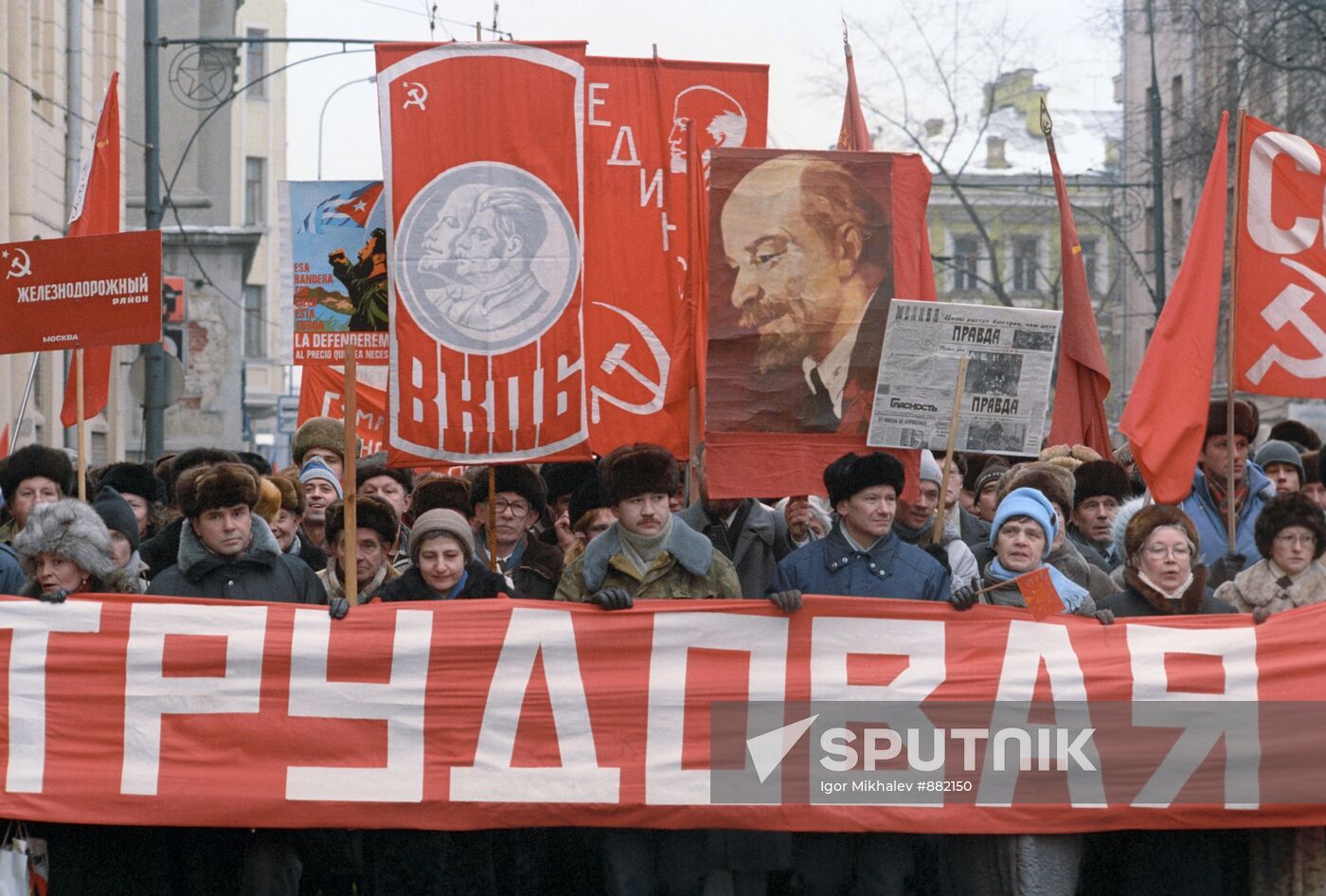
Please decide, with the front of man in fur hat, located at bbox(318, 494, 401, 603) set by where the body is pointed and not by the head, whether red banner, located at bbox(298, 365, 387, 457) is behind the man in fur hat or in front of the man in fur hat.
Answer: behind

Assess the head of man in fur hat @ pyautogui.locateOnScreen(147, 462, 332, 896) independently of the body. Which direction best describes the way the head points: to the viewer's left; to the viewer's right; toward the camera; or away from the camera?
toward the camera

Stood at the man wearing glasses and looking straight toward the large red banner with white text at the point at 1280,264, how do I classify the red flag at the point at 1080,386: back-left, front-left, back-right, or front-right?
front-left

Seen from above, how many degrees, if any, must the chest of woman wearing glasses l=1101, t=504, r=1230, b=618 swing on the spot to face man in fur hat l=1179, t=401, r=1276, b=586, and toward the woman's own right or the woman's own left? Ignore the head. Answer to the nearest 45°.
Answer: approximately 180°

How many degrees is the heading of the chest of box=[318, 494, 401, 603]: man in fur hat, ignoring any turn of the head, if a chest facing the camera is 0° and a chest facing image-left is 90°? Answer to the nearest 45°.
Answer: approximately 0°

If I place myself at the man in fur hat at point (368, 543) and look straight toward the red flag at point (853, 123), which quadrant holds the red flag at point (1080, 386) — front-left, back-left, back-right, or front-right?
front-right

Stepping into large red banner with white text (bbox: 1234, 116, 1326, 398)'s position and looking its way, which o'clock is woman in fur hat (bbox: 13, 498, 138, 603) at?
The woman in fur hat is roughly at 2 o'clock from the large red banner with white text.

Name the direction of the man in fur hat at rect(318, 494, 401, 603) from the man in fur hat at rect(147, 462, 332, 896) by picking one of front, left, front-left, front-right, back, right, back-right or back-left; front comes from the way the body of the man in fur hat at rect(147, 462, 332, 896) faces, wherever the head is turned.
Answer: back-left

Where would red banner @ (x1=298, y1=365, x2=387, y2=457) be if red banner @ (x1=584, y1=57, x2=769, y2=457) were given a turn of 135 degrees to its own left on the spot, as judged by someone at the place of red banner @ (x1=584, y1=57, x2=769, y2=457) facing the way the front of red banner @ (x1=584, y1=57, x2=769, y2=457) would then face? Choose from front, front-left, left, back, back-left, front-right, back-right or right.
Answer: left

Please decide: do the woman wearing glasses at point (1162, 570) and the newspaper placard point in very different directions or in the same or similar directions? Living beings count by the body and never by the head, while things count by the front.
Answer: same or similar directions

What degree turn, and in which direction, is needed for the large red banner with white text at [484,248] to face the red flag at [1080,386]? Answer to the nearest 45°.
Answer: approximately 90° to its left

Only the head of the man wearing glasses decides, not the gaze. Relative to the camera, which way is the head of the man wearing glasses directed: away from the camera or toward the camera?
toward the camera

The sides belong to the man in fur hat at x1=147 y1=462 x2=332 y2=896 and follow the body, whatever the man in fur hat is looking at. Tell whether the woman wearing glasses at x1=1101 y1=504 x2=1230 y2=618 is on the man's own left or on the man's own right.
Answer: on the man's own left

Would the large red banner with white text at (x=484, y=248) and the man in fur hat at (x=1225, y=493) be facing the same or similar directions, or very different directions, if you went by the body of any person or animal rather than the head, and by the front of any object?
same or similar directions

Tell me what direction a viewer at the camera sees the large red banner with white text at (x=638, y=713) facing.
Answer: facing the viewer

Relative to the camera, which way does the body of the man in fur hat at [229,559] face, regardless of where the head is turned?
toward the camera
